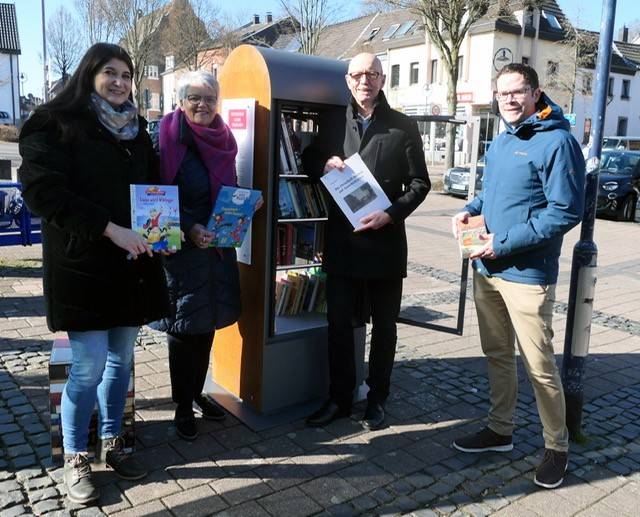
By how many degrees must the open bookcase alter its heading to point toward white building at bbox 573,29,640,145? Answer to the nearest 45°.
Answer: approximately 90° to its left

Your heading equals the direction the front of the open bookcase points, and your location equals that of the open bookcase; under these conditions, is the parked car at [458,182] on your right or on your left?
on your left

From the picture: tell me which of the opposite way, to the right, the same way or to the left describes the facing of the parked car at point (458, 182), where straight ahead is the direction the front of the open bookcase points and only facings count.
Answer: to the right

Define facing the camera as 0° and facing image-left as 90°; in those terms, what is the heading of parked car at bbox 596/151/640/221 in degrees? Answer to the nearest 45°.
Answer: approximately 45°

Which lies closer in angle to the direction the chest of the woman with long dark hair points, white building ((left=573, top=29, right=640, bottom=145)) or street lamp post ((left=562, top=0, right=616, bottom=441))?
the street lamp post

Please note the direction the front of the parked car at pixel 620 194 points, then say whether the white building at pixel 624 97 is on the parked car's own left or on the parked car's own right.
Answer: on the parked car's own right

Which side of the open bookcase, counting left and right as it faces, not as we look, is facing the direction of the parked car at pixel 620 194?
left
